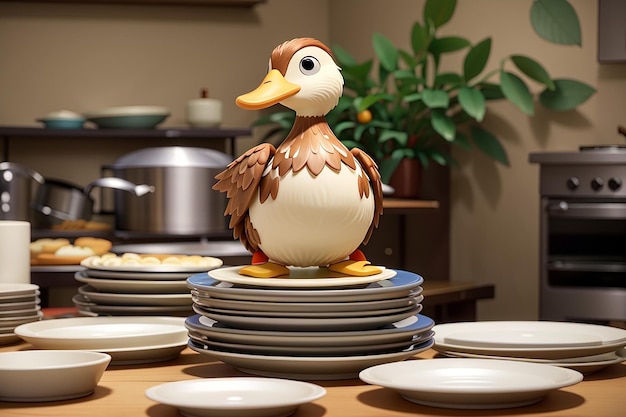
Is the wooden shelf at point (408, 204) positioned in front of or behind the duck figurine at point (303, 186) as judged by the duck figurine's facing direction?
behind

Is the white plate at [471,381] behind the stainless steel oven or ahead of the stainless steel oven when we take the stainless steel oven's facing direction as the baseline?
ahead

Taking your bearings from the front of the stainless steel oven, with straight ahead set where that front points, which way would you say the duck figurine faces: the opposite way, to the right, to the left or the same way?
the same way

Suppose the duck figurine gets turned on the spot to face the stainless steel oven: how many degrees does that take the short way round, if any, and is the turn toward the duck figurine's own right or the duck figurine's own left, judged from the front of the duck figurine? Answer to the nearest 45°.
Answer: approximately 135° to the duck figurine's own left

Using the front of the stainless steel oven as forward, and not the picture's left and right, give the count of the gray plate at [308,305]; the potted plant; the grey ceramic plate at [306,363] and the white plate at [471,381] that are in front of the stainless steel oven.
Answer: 3

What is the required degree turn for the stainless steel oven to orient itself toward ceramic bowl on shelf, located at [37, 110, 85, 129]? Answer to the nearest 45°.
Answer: approximately 90° to its right

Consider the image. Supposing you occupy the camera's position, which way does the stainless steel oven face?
facing the viewer

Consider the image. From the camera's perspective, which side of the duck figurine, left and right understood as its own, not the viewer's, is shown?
front

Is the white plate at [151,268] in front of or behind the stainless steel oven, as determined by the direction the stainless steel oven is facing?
in front

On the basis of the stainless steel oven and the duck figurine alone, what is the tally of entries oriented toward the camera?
2

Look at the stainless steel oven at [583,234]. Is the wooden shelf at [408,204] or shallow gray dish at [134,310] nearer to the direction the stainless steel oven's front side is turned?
the shallow gray dish
